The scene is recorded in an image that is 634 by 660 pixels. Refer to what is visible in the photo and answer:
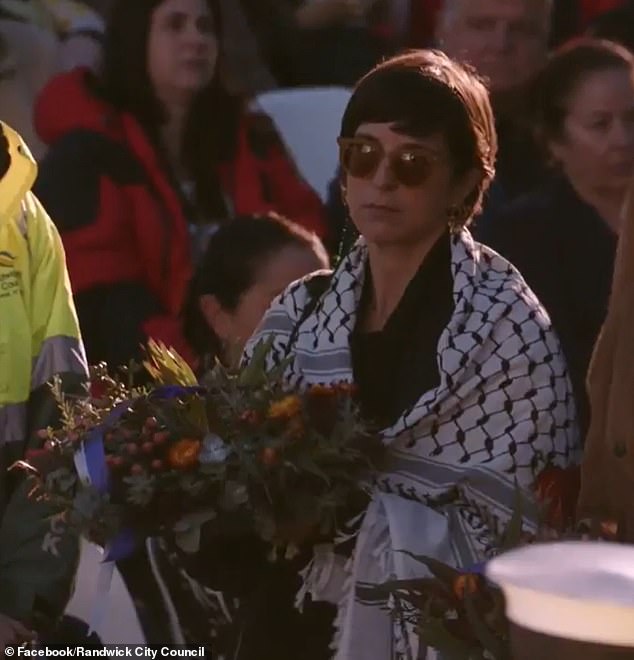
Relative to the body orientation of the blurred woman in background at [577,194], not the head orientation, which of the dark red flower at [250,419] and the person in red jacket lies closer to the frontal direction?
the dark red flower

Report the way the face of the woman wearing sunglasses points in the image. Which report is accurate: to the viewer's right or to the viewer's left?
to the viewer's left

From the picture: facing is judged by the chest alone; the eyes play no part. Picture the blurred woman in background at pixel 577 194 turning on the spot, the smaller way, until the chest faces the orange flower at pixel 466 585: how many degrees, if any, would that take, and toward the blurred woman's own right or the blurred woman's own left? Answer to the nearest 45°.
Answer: approximately 45° to the blurred woman's own right

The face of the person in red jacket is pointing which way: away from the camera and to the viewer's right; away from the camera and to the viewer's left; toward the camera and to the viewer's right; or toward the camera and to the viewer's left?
toward the camera and to the viewer's right

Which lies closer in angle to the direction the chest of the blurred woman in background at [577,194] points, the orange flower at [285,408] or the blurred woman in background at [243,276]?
the orange flower

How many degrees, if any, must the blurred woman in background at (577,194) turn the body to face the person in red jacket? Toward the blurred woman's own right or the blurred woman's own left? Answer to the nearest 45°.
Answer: approximately 135° to the blurred woman's own right
